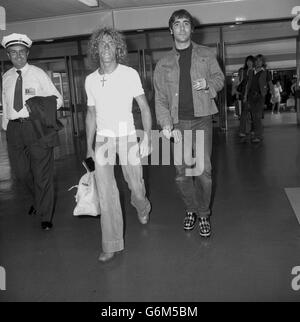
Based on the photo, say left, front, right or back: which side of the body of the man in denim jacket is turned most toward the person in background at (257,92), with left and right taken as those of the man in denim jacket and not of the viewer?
back

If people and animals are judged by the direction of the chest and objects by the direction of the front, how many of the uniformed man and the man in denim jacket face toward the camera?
2

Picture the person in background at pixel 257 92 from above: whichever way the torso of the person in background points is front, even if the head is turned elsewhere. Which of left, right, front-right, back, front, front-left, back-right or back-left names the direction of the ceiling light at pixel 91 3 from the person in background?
front-right

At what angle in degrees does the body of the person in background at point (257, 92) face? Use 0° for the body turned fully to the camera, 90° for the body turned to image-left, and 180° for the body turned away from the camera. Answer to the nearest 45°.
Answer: approximately 45°

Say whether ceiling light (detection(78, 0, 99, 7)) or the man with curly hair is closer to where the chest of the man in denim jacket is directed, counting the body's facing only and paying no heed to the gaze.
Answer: the man with curly hair

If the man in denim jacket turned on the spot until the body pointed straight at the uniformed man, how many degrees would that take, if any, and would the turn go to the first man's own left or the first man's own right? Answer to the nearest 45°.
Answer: approximately 90° to the first man's own right

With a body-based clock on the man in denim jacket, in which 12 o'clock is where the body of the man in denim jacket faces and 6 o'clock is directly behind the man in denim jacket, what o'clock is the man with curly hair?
The man with curly hair is roughly at 2 o'clock from the man in denim jacket.

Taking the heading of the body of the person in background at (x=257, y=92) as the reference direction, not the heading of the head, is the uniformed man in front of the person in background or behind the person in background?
in front

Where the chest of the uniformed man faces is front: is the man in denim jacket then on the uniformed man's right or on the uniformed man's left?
on the uniformed man's left

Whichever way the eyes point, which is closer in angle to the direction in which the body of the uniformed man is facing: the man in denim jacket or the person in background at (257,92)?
the man in denim jacket

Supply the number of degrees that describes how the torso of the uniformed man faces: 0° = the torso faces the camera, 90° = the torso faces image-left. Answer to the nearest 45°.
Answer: approximately 0°
